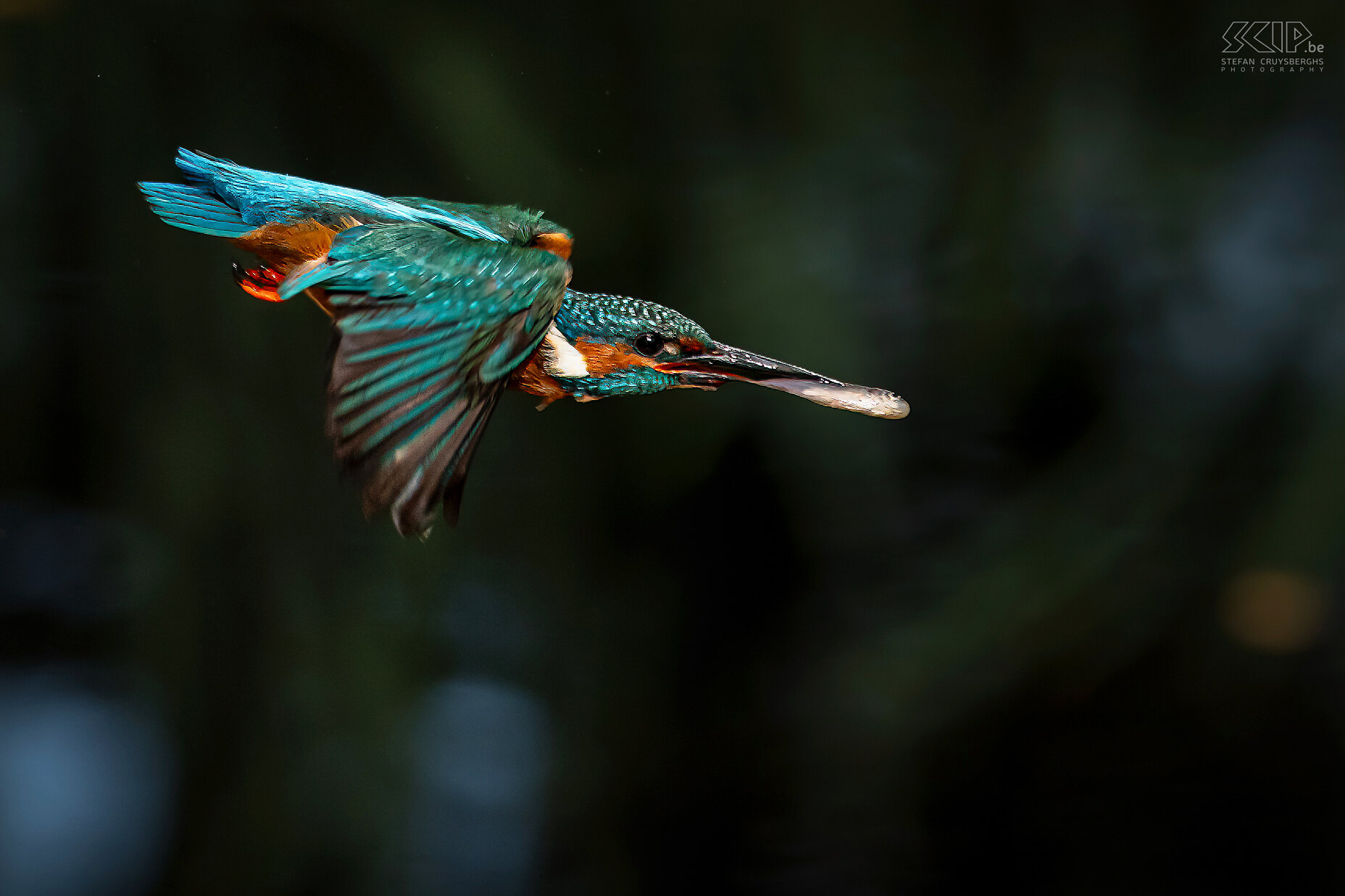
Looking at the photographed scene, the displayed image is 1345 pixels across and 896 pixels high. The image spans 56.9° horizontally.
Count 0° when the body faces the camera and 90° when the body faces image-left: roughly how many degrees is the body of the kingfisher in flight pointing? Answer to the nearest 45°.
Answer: approximately 270°
